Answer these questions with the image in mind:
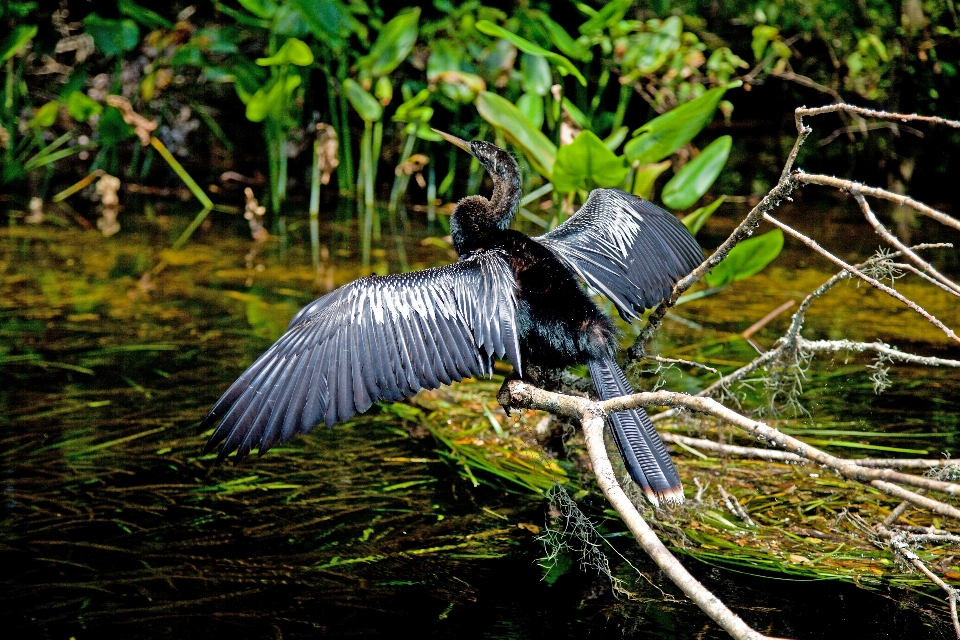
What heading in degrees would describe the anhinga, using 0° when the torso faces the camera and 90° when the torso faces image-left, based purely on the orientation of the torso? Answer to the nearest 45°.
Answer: approximately 135°

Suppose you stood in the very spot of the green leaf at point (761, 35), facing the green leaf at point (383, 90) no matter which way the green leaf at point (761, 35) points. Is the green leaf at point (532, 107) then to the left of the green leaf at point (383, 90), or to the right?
left

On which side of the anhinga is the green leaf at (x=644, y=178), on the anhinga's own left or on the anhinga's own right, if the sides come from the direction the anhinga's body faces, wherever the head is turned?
on the anhinga's own right

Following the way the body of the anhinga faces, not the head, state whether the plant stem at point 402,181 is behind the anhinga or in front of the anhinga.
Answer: in front

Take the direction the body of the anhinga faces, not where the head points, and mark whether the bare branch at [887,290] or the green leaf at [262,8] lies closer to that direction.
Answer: the green leaf

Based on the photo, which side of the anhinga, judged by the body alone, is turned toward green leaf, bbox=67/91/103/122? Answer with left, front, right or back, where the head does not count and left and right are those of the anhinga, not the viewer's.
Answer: front

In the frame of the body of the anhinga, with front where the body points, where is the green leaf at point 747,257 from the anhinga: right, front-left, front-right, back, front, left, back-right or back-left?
right
